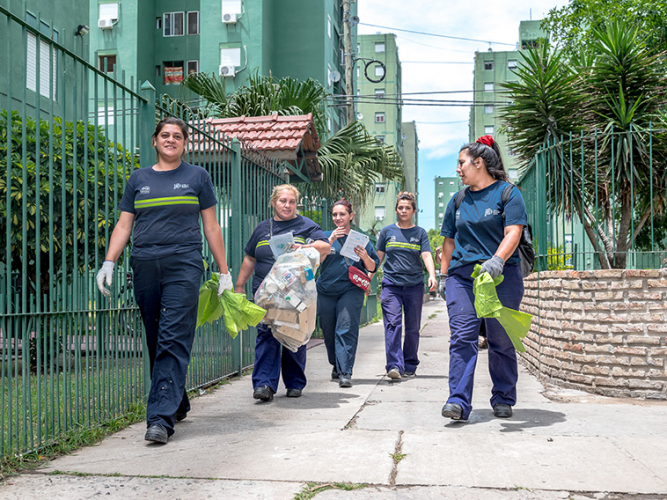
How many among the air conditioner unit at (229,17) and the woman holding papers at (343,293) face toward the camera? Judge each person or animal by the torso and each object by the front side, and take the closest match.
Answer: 2

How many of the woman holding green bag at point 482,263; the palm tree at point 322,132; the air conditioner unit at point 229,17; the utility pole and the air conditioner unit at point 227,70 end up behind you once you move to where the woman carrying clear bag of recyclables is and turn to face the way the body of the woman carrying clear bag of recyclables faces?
4

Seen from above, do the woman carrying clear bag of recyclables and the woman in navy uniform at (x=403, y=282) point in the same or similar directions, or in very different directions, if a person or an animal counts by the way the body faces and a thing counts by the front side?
same or similar directions

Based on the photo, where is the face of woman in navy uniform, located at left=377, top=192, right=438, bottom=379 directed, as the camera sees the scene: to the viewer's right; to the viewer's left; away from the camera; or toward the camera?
toward the camera

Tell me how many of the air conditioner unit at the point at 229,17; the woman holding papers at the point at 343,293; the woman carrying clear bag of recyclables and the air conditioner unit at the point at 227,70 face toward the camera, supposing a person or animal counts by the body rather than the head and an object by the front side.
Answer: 4

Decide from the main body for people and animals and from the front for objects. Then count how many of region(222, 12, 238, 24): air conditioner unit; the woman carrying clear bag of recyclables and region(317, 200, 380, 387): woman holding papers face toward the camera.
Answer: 3

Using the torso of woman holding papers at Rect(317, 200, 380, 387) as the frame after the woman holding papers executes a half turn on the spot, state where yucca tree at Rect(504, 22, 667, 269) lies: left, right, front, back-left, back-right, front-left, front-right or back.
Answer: front-right

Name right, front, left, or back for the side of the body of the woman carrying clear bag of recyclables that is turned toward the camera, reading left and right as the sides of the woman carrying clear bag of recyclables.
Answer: front

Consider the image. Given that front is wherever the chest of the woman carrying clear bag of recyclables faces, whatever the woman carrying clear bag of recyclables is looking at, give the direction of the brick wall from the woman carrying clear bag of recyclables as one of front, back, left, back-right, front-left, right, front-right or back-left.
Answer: left

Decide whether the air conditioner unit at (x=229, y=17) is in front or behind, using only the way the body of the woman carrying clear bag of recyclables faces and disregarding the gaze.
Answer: behind

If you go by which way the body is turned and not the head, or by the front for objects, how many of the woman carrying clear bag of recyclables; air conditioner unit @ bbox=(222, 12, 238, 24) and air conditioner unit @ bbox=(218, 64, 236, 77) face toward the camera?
3

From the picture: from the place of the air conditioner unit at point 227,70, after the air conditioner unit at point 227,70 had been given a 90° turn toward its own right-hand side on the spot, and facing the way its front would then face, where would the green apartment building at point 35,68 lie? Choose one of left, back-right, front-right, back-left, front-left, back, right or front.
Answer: left

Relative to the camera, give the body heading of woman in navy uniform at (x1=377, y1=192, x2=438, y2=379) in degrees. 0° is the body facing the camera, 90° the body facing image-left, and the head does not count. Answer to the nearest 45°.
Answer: approximately 0°

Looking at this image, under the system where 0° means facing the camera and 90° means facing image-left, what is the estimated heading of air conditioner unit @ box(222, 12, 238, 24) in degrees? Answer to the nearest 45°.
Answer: approximately 0°

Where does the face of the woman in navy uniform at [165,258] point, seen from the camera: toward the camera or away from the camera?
toward the camera

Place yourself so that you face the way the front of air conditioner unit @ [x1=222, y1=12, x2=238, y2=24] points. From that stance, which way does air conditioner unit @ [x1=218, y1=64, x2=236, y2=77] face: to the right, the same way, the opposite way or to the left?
the same way

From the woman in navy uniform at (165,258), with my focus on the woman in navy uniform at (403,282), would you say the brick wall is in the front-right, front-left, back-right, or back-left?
front-right
